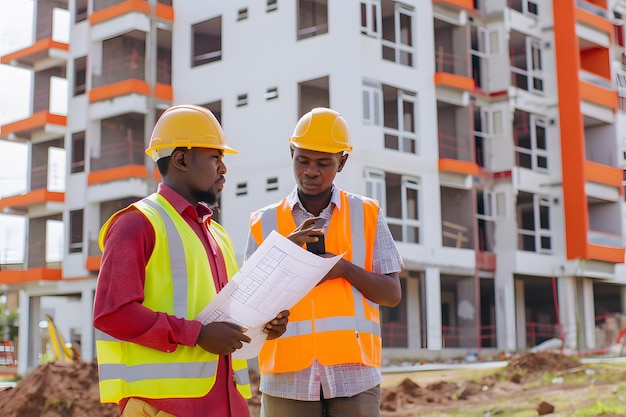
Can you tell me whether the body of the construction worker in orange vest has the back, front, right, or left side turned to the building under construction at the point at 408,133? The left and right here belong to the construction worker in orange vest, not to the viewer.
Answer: back

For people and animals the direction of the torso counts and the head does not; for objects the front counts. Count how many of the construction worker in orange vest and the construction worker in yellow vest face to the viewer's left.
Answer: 0

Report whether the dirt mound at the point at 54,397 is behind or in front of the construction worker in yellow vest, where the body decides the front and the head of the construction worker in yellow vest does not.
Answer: behind

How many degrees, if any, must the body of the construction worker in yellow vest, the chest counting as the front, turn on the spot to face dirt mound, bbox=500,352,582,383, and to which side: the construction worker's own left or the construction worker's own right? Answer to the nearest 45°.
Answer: approximately 90° to the construction worker's own left

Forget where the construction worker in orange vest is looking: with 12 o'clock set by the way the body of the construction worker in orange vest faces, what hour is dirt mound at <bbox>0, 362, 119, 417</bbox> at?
The dirt mound is roughly at 5 o'clock from the construction worker in orange vest.

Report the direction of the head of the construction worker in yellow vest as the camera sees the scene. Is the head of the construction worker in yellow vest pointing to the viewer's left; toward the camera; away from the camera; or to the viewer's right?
to the viewer's right

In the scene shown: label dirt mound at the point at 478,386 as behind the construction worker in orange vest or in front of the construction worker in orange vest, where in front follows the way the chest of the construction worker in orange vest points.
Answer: behind

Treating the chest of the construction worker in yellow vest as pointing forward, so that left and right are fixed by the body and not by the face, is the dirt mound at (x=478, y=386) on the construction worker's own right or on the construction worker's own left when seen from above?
on the construction worker's own left

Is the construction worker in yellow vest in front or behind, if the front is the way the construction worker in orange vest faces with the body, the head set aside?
in front

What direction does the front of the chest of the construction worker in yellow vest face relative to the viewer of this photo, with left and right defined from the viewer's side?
facing the viewer and to the right of the viewer

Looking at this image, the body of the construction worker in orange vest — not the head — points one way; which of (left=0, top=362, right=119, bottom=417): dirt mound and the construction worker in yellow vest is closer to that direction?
the construction worker in yellow vest

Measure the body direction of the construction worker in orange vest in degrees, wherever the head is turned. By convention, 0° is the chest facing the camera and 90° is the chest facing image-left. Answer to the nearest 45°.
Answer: approximately 0°
